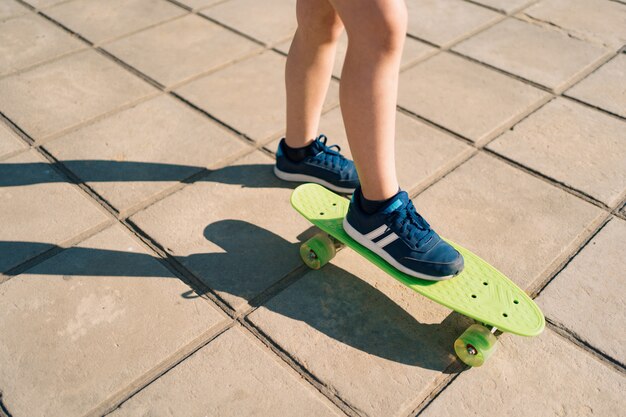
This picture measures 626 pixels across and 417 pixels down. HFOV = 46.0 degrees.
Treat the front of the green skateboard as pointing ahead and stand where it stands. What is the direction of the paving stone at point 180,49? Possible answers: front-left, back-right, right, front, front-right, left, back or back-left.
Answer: back

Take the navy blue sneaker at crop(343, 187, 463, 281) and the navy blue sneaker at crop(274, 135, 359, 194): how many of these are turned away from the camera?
0

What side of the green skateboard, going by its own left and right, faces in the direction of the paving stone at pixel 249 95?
back

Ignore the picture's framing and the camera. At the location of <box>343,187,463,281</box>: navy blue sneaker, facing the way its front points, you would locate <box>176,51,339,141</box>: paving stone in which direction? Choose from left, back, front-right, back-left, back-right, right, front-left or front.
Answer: back

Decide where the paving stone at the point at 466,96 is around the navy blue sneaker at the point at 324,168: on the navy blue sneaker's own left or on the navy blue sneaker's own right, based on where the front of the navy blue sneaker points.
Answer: on the navy blue sneaker's own left

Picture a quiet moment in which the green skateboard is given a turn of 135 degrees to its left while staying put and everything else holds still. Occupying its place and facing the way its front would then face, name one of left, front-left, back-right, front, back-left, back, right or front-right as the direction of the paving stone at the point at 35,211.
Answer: left

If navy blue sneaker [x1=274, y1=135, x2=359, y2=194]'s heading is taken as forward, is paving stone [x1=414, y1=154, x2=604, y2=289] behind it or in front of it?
in front

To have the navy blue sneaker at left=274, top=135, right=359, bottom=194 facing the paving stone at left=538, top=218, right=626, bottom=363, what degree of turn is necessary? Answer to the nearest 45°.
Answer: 0° — it already faces it

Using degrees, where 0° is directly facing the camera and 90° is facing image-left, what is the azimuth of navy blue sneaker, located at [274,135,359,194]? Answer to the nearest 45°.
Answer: approximately 315°

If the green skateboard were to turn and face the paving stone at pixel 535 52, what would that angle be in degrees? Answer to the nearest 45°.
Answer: approximately 135° to its left

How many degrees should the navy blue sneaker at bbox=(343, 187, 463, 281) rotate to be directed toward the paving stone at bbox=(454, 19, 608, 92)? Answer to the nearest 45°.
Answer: approximately 135° to its left

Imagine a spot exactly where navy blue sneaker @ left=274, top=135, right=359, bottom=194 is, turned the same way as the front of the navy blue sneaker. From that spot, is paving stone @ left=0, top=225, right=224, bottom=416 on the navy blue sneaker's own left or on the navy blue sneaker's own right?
on the navy blue sneaker's own right
